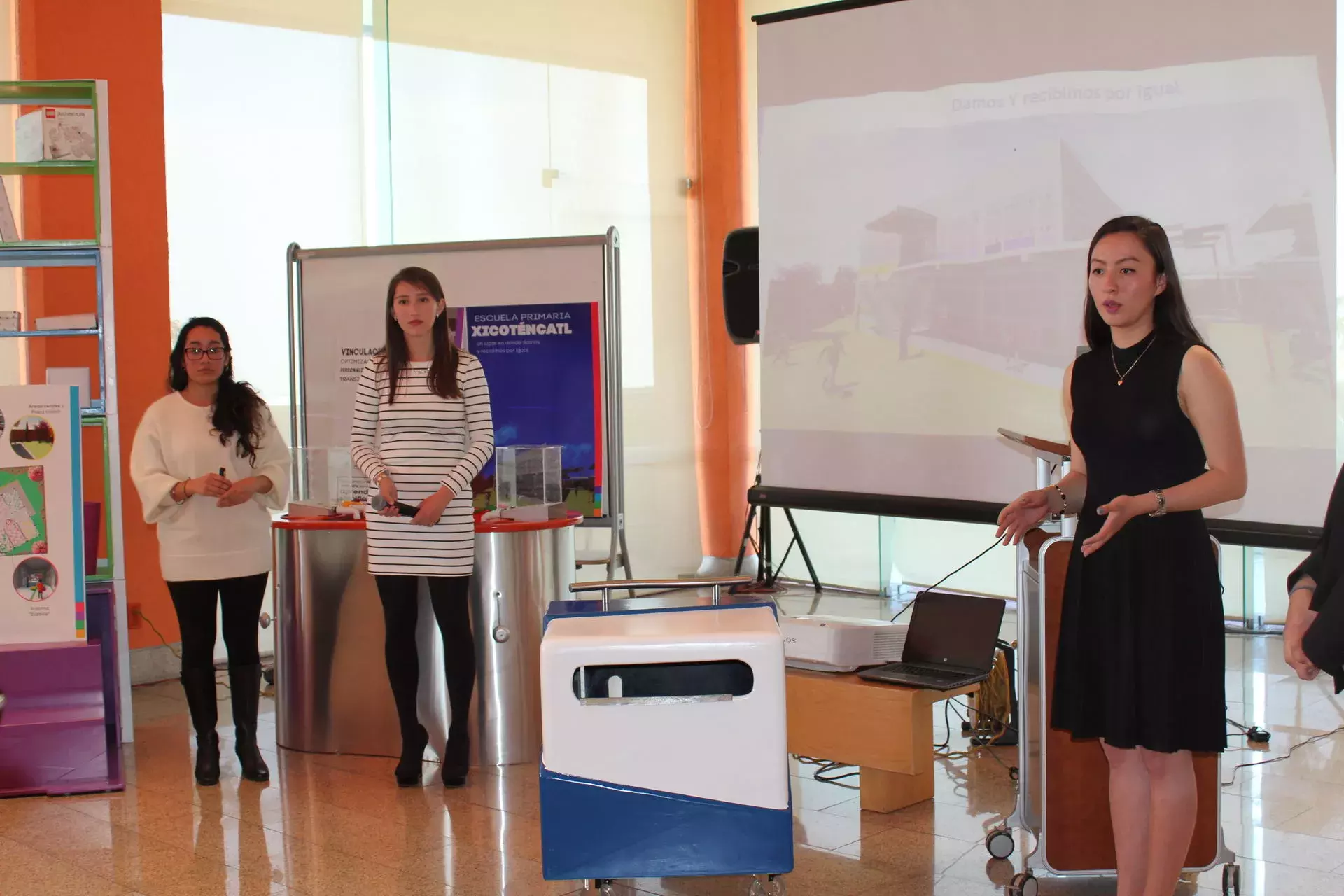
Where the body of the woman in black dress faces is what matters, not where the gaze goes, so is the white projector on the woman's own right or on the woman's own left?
on the woman's own right

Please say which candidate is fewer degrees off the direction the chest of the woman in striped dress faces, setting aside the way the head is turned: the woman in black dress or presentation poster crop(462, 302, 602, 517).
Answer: the woman in black dress

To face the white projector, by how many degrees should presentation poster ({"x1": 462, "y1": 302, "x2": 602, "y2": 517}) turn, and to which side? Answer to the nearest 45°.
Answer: approximately 45° to its left

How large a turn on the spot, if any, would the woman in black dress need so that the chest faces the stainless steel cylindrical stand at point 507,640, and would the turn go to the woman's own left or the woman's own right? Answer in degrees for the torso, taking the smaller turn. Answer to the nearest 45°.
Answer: approximately 90° to the woman's own right

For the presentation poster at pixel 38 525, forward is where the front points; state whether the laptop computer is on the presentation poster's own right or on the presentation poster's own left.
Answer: on the presentation poster's own left

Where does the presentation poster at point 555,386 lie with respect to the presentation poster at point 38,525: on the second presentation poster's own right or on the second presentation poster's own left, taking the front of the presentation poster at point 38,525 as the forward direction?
on the second presentation poster's own left
